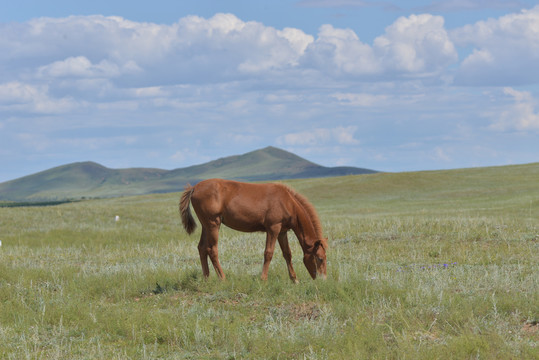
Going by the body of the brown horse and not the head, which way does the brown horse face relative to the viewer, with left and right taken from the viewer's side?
facing to the right of the viewer
